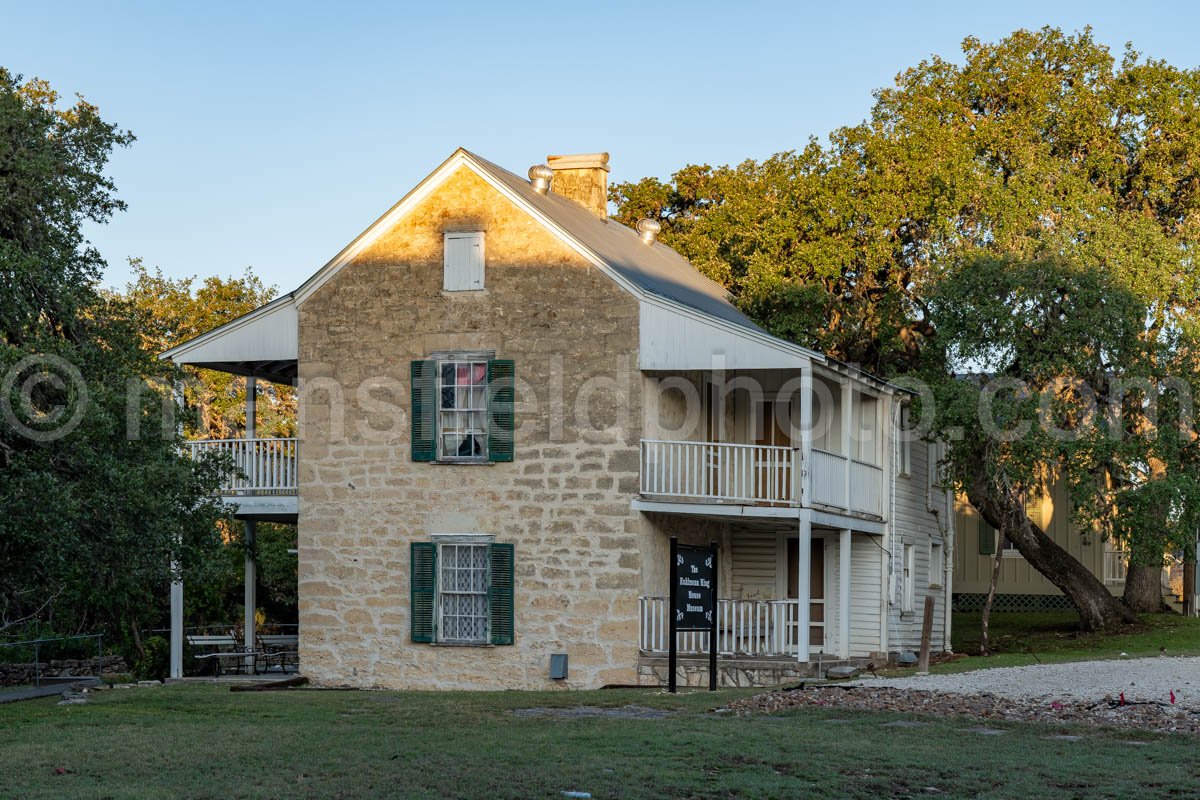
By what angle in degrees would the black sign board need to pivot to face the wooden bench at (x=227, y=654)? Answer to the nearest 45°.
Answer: approximately 135° to its right

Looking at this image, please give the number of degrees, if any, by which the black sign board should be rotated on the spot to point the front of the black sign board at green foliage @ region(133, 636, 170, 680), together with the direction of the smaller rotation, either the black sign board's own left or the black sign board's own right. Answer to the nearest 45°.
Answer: approximately 135° to the black sign board's own right

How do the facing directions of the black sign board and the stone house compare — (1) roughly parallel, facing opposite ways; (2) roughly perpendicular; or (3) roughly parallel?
roughly perpendicular

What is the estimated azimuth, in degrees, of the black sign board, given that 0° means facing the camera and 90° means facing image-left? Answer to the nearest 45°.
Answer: approximately 0°

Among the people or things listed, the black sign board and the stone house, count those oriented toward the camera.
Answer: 1

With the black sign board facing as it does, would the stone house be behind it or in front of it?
behind
